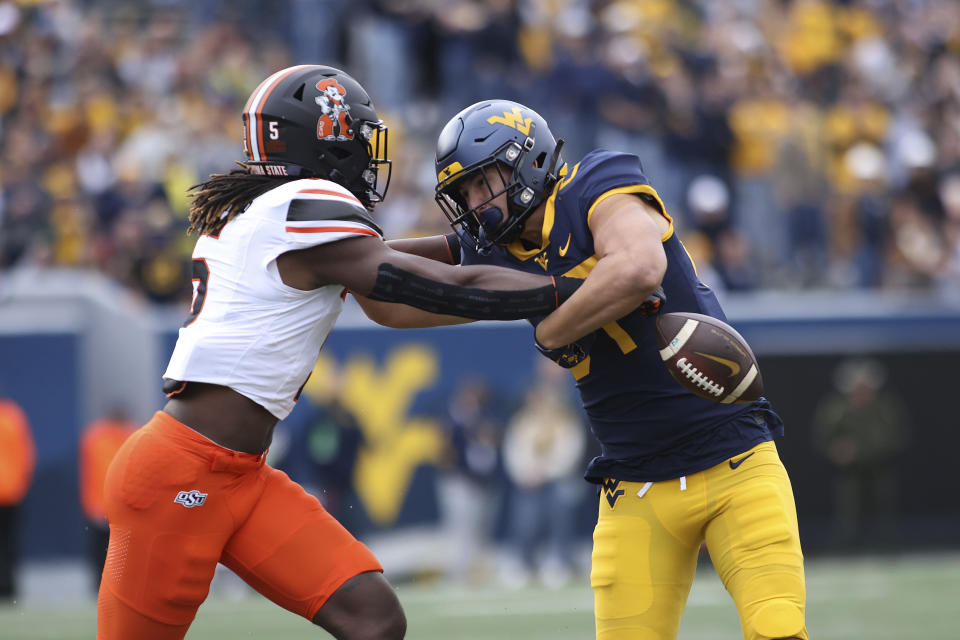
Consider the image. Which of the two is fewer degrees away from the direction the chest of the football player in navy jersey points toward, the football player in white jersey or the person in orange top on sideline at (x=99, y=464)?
the football player in white jersey

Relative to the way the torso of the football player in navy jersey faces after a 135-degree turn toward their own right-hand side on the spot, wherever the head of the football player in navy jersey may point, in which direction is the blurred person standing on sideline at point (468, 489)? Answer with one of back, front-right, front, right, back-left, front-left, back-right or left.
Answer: front

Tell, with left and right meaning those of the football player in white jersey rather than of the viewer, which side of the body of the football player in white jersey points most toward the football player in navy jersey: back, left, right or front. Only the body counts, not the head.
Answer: front

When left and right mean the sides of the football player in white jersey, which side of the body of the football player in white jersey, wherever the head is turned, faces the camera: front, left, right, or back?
right

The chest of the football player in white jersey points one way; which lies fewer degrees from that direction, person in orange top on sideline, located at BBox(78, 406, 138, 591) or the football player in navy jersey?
the football player in navy jersey

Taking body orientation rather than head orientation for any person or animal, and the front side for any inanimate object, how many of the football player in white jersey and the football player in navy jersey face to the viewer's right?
1

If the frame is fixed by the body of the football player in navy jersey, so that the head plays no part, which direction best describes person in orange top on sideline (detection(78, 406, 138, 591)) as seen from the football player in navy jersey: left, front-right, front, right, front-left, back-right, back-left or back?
right

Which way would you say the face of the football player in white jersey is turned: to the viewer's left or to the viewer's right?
to the viewer's right

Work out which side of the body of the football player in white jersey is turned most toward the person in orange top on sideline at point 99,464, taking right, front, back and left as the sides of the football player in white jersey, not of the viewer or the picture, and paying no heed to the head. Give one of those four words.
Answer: left
